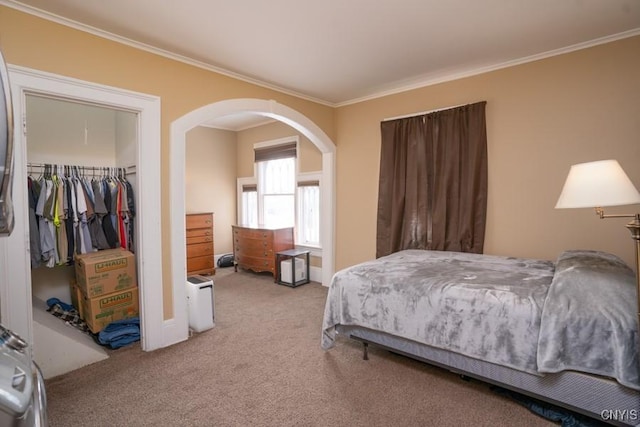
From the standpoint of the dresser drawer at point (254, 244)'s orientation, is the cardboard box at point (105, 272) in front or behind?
in front

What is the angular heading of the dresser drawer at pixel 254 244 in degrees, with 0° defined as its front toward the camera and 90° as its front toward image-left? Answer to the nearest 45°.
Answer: approximately 45°

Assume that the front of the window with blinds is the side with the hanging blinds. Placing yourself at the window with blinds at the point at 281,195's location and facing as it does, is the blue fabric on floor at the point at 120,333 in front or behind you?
in front

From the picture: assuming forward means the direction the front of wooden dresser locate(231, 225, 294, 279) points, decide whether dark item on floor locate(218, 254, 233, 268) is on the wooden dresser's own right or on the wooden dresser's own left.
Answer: on the wooden dresser's own right

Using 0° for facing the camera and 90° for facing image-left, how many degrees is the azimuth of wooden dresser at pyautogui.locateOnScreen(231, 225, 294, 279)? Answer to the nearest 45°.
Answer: approximately 45°

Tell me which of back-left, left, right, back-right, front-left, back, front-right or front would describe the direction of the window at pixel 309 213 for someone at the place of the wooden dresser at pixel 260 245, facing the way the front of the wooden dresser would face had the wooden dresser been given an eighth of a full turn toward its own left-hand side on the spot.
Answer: left

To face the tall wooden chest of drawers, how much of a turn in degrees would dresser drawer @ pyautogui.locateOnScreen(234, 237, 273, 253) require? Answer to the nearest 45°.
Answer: approximately 45° to its right

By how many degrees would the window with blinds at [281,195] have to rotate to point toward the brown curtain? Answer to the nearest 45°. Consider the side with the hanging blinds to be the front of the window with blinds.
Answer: approximately 90° to its left
